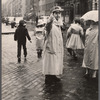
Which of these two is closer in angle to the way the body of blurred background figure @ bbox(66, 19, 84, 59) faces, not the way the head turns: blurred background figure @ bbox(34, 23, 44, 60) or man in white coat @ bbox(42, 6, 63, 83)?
the blurred background figure

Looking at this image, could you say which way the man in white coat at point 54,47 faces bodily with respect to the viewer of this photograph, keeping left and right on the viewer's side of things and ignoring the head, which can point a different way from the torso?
facing the viewer and to the right of the viewer

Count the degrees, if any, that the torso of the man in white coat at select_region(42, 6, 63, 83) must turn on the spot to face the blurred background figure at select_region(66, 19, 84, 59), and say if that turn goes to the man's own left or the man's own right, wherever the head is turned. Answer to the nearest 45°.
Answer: approximately 135° to the man's own left

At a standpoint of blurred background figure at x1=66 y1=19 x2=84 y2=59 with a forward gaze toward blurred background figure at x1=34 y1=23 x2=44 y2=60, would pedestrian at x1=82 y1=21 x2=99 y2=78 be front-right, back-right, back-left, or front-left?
back-left

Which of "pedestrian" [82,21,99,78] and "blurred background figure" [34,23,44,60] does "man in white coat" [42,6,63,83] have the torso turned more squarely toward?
the pedestrian

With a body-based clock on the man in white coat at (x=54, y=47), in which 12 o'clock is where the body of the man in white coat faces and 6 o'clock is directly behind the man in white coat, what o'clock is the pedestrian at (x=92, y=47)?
The pedestrian is roughly at 10 o'clock from the man in white coat.
